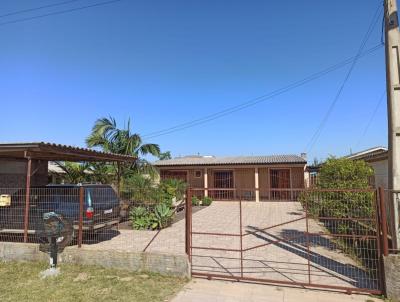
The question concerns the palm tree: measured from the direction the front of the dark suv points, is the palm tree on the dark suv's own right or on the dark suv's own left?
on the dark suv's own right

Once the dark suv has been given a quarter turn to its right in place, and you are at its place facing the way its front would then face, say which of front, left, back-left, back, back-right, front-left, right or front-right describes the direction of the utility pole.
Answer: right

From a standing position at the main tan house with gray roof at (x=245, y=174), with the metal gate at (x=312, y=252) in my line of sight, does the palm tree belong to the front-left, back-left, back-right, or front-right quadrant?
front-right

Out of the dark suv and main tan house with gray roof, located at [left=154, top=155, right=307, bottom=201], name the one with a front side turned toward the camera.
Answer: the main tan house with gray roof

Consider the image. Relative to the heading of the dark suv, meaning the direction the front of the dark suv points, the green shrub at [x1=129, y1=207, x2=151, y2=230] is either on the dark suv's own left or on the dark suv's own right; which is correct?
on the dark suv's own right

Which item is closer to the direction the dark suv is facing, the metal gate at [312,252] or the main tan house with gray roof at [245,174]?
the main tan house with gray roof

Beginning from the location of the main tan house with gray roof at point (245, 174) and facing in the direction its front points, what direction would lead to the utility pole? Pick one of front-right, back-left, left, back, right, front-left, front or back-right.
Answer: front

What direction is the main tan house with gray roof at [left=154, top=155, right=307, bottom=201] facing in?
toward the camera

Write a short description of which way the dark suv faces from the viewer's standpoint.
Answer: facing away from the viewer and to the left of the viewer

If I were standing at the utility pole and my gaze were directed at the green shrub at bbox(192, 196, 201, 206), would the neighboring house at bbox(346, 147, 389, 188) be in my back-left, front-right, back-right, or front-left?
front-right

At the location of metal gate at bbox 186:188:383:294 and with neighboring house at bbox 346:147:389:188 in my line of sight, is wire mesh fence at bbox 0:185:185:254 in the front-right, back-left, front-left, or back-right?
back-left

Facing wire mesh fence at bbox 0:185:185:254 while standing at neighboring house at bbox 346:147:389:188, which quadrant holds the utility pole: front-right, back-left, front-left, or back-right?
front-left

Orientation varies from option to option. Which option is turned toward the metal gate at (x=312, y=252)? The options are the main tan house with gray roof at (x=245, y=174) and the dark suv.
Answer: the main tan house with gray roof

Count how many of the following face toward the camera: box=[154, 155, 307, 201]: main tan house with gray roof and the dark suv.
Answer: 1

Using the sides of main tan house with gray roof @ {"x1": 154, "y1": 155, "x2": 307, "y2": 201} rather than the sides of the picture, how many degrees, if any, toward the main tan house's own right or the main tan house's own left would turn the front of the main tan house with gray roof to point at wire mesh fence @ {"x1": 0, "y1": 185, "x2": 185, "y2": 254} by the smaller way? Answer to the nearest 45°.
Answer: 0° — it already faces it
